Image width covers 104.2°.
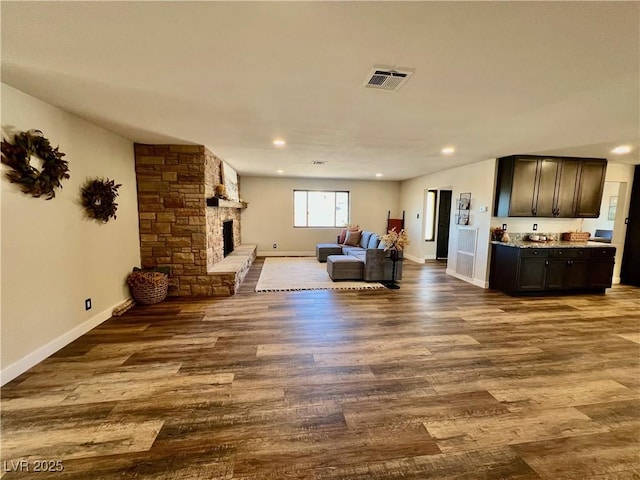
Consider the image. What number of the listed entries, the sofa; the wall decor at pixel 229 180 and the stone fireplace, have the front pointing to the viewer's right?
2

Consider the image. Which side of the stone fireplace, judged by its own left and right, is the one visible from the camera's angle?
right

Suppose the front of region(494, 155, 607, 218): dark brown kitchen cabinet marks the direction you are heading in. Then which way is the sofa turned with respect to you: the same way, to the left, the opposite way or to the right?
to the right

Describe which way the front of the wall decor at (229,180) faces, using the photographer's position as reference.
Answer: facing to the right of the viewer

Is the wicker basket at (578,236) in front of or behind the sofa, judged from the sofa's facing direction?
behind

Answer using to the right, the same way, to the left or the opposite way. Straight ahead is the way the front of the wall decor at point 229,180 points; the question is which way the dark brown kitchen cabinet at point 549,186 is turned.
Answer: to the right

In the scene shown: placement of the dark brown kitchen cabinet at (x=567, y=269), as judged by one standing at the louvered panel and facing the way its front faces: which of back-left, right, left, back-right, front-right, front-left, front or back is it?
back-left

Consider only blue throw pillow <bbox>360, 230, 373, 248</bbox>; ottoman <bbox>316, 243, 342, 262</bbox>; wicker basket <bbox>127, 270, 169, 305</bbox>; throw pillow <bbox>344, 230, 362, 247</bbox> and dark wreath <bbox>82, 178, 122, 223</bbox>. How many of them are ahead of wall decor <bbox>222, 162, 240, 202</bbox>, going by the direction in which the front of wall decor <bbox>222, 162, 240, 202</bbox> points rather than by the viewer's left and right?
3

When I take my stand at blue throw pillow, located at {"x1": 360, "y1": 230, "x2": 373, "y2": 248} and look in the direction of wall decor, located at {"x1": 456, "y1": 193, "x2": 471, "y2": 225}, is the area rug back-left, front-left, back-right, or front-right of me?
back-right

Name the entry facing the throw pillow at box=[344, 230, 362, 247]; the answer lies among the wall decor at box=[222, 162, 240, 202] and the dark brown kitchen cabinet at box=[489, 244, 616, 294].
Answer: the wall decor
